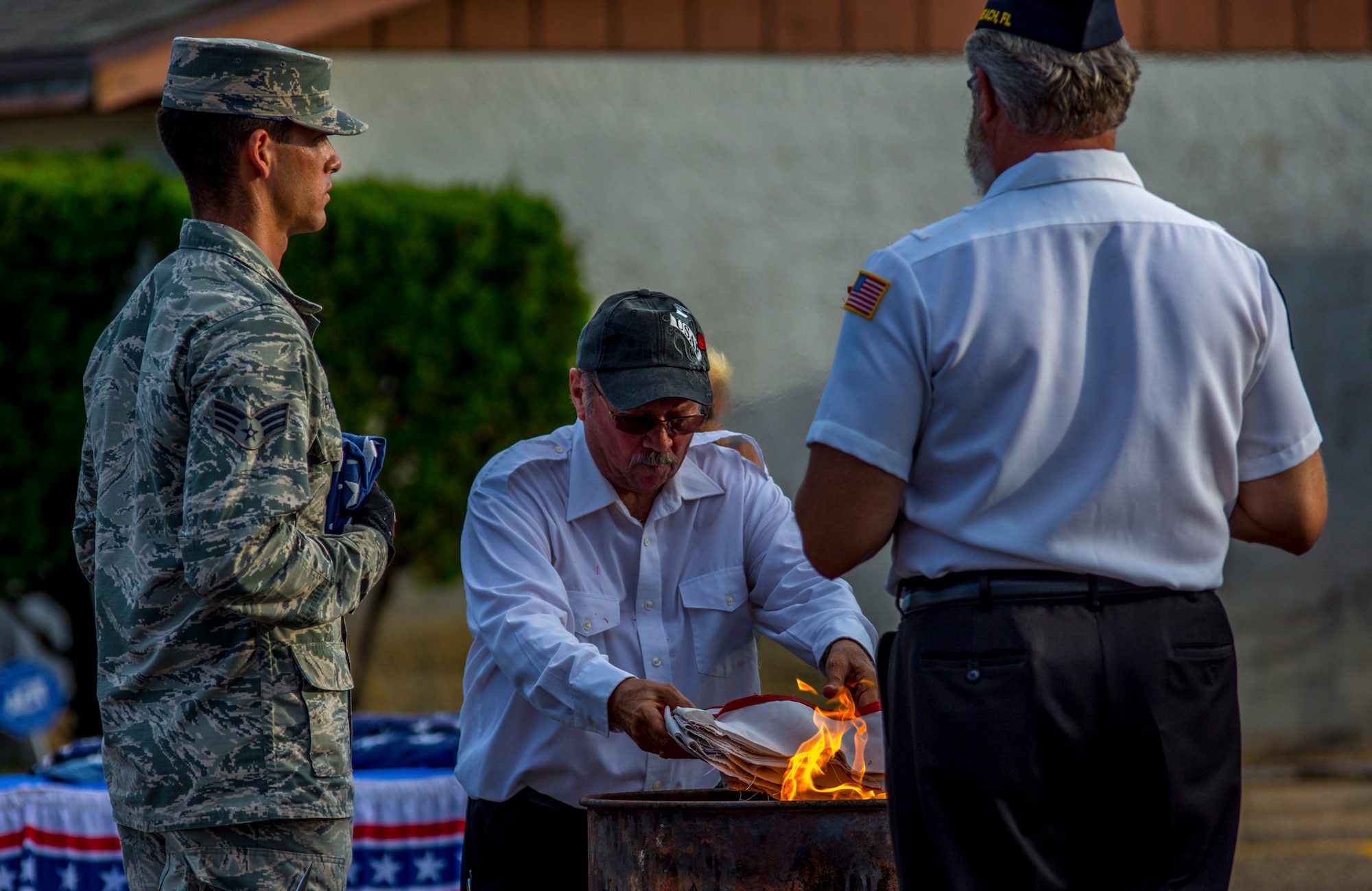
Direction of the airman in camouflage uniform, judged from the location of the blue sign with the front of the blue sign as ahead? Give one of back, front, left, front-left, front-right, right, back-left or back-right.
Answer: front

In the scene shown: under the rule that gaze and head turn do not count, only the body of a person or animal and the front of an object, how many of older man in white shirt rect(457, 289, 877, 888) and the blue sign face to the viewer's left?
0

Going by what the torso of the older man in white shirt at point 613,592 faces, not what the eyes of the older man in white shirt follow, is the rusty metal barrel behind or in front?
in front

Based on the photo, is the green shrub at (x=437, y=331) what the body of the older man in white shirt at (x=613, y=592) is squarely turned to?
no

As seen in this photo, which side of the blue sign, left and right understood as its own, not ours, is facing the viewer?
front

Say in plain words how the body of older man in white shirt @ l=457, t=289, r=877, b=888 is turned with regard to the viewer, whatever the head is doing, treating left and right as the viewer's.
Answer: facing the viewer and to the right of the viewer

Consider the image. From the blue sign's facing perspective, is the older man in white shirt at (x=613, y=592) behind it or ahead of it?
ahead

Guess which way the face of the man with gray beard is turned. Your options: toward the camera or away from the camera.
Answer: away from the camera
